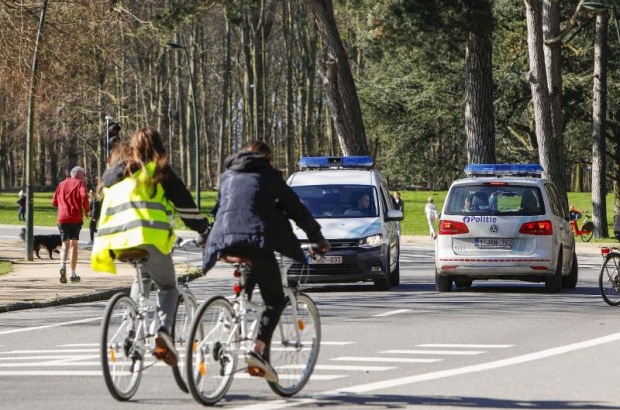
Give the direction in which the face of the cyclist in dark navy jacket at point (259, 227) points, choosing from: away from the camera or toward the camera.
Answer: away from the camera

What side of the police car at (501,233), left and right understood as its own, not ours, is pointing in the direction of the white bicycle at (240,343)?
back

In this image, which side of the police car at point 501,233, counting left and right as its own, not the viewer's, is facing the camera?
back

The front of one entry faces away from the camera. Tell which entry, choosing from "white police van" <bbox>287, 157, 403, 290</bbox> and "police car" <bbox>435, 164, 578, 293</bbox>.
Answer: the police car

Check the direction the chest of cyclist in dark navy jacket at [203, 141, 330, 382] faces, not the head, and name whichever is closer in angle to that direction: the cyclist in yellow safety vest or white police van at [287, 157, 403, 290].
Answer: the white police van

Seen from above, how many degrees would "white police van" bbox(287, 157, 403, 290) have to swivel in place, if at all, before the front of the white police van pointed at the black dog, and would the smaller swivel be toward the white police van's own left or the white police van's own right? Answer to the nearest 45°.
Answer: approximately 135° to the white police van's own right

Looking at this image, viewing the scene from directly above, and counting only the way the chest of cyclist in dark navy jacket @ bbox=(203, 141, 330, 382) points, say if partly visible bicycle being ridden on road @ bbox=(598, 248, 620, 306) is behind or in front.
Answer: in front

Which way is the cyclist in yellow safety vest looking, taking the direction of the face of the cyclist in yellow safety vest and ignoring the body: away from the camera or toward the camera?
away from the camera

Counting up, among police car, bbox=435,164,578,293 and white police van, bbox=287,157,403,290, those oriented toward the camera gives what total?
1

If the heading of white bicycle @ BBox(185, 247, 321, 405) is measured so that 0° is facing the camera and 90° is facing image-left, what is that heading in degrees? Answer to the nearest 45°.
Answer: approximately 225°

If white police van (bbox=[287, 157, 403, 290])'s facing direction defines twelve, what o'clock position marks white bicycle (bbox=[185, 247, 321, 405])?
The white bicycle is roughly at 12 o'clock from the white police van.
